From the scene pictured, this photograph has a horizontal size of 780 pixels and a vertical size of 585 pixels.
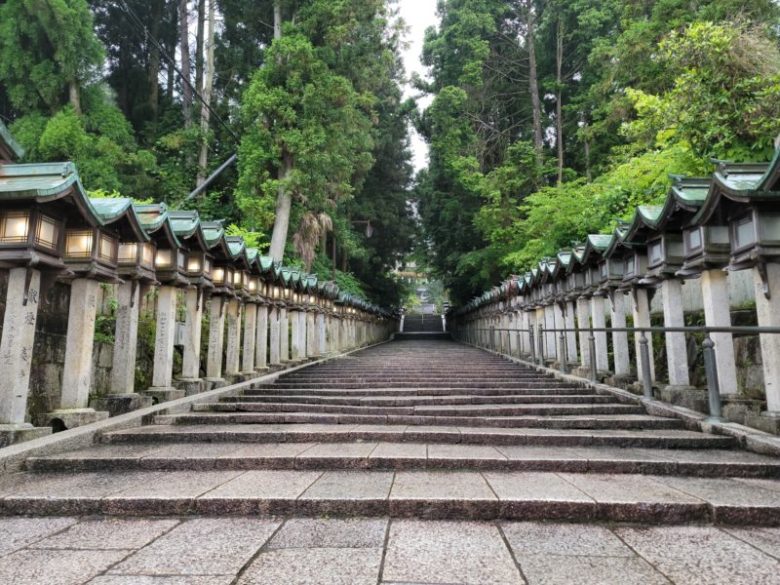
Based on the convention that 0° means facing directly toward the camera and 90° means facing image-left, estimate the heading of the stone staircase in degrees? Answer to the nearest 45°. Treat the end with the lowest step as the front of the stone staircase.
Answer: approximately 0°

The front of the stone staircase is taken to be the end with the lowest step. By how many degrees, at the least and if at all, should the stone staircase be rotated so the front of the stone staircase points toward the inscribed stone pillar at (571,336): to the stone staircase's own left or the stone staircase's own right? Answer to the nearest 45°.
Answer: approximately 135° to the stone staircase's own left

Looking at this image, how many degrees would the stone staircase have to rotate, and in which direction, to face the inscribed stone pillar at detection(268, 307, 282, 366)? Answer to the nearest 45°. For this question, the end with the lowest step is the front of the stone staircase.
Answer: approximately 135° to its right

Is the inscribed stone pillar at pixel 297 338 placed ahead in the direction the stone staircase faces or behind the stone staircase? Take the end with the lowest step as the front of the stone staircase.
behind

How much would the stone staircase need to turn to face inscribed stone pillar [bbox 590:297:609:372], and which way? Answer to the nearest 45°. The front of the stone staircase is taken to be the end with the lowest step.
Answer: approximately 135° to its left

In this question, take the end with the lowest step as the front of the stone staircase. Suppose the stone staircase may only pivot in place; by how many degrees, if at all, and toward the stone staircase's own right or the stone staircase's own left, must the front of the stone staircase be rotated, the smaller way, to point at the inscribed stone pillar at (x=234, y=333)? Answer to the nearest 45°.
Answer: approximately 135° to the stone staircase's own right

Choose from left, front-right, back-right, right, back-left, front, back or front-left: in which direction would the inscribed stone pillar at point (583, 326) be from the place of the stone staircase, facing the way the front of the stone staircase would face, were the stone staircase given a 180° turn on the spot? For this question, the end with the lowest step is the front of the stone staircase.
front-right
